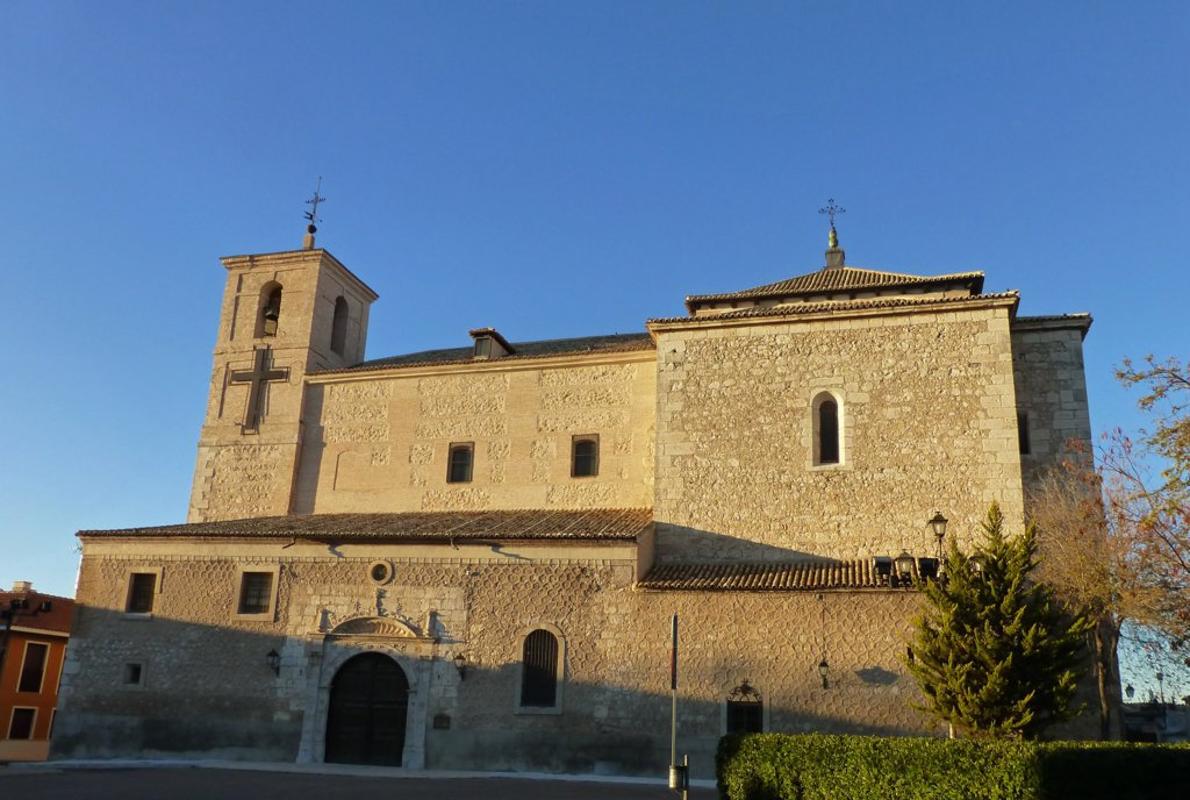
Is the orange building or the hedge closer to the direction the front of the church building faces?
the hedge

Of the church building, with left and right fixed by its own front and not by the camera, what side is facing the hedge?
front

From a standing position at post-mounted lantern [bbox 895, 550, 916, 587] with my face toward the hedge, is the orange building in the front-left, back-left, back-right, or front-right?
back-right

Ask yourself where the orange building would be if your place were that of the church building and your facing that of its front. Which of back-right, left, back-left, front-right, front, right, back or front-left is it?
back-right

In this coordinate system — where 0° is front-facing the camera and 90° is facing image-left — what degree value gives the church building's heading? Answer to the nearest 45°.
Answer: approximately 0°

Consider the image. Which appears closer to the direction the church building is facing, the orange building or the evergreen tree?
the evergreen tree
